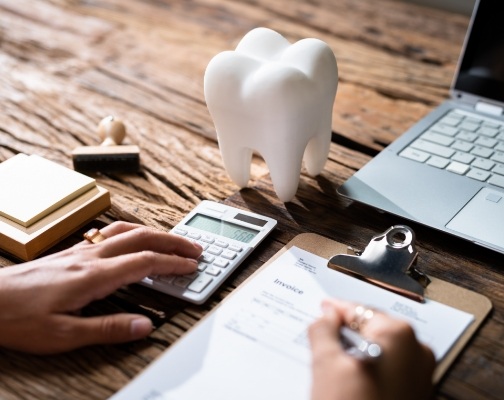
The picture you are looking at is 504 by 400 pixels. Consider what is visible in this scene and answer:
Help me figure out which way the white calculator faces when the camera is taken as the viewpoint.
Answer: facing the viewer and to the left of the viewer

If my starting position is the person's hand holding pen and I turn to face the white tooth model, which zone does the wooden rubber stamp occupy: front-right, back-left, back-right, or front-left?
front-left

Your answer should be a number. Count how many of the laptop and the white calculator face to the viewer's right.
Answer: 0

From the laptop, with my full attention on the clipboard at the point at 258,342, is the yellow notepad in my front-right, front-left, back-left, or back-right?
front-right
